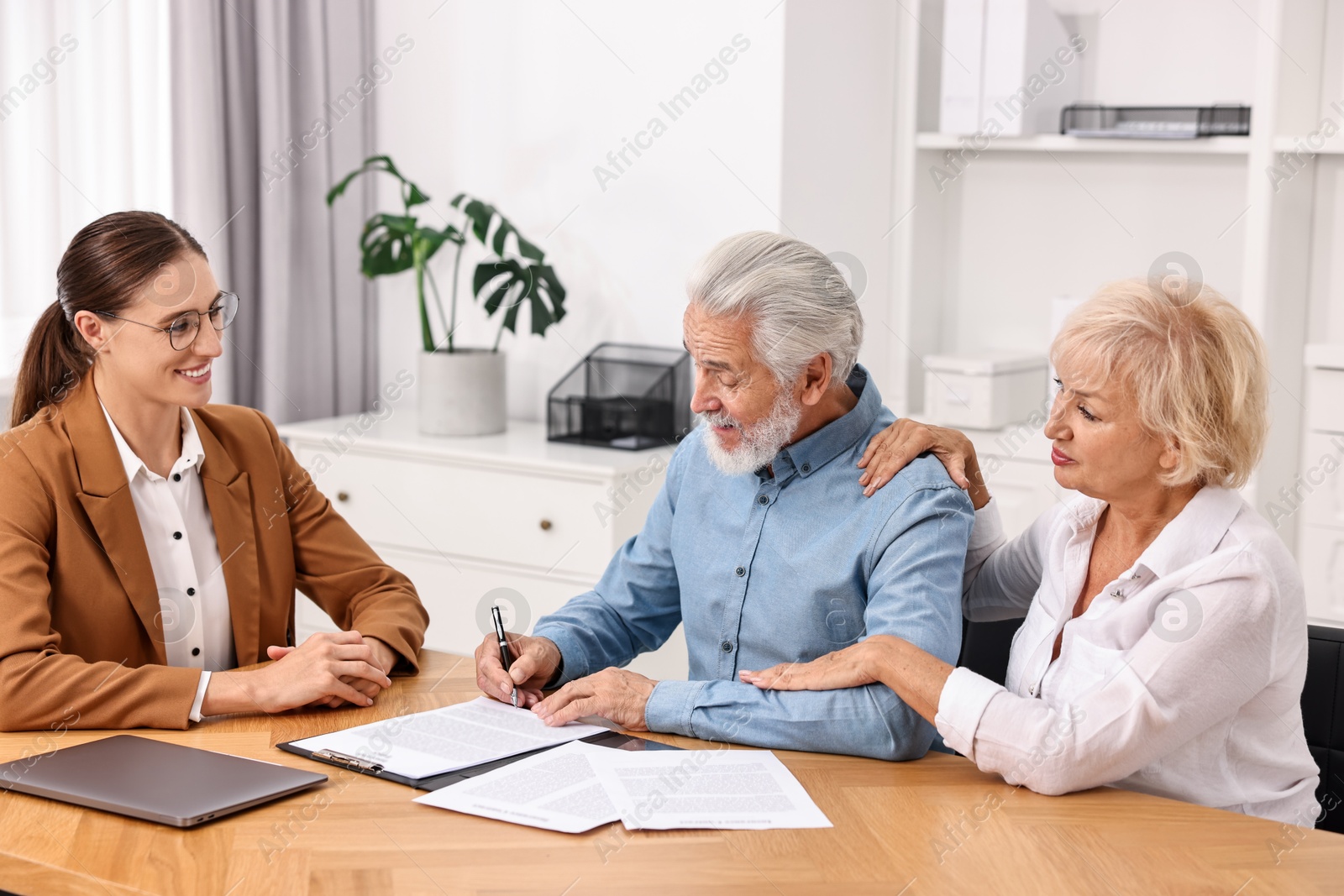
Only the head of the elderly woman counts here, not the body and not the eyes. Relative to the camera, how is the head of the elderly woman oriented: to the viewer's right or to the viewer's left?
to the viewer's left

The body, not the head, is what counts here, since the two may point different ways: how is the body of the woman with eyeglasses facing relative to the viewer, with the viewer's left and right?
facing the viewer and to the right of the viewer

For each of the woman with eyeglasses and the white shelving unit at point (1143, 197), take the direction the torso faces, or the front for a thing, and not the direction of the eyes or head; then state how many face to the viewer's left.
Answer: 0

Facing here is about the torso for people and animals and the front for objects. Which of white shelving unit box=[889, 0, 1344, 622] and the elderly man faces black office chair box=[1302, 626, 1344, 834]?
the white shelving unit

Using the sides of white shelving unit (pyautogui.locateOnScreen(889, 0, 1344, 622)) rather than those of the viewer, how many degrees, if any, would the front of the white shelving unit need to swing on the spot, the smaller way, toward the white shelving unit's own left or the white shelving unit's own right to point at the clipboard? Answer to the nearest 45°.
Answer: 0° — it already faces it

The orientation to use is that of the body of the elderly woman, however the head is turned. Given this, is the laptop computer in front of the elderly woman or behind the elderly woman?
in front

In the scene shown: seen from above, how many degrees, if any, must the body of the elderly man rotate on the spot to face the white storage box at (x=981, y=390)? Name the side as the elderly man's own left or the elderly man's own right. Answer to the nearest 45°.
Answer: approximately 135° to the elderly man's own right

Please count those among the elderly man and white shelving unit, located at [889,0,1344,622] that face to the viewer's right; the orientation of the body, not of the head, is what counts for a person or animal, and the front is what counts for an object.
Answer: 0

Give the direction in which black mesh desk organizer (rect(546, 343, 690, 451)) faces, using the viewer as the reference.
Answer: facing the viewer and to the left of the viewer

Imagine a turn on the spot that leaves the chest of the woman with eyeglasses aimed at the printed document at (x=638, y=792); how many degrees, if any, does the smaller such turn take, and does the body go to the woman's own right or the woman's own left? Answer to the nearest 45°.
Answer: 0° — they already face it
